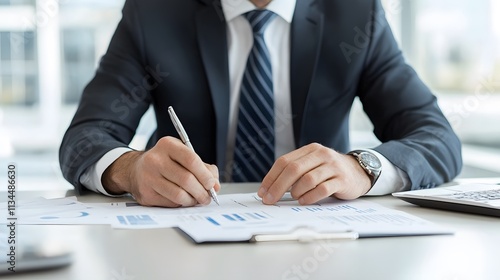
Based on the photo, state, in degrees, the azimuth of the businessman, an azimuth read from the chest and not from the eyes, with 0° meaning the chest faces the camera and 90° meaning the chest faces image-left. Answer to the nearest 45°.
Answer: approximately 0°

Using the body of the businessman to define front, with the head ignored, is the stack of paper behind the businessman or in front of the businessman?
in front

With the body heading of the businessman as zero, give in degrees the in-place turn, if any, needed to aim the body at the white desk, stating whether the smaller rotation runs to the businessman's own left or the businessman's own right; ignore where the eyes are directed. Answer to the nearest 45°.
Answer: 0° — they already face it
